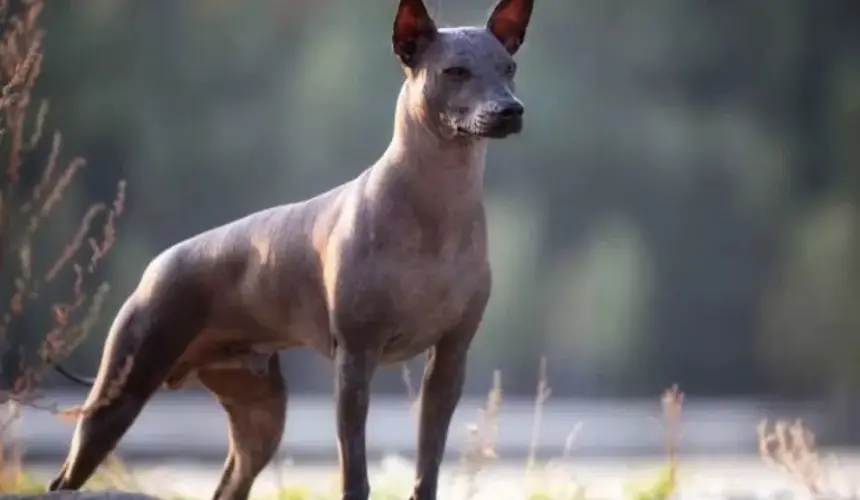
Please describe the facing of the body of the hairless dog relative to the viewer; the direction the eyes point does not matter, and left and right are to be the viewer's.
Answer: facing the viewer and to the right of the viewer
